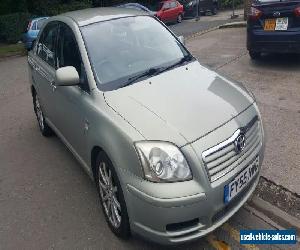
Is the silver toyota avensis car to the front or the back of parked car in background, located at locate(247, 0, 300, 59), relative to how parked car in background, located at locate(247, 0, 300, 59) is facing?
to the back

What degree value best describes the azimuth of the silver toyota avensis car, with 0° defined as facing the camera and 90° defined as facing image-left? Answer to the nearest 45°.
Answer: approximately 315°

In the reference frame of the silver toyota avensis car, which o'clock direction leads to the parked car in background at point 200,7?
The parked car in background is roughly at 8 o'clock from the silver toyota avensis car.

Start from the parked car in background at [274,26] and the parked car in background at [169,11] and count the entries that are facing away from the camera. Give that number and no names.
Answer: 1

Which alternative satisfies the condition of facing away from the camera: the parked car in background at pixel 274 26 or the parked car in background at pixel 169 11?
the parked car in background at pixel 274 26

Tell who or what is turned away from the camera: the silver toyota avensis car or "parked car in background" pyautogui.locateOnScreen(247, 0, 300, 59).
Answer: the parked car in background

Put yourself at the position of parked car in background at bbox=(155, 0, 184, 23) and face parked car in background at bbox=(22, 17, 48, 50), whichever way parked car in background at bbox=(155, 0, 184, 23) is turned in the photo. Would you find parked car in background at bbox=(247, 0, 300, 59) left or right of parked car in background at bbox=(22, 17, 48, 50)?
left

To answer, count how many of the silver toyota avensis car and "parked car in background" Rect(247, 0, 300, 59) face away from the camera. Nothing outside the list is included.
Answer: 1

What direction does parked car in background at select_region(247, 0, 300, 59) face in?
away from the camera

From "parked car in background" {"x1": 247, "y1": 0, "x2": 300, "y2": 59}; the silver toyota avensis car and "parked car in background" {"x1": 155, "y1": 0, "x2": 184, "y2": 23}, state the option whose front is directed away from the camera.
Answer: "parked car in background" {"x1": 247, "y1": 0, "x2": 300, "y2": 59}

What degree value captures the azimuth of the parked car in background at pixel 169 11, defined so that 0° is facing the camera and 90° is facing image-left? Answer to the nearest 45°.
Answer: approximately 45°

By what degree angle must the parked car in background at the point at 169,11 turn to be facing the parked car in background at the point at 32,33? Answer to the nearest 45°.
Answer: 0° — it already faces it
